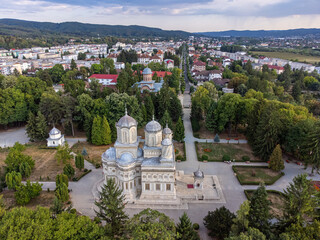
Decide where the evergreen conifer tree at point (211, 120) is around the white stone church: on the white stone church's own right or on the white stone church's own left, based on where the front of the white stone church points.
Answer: on the white stone church's own left

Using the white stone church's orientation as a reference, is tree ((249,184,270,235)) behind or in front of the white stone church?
in front
